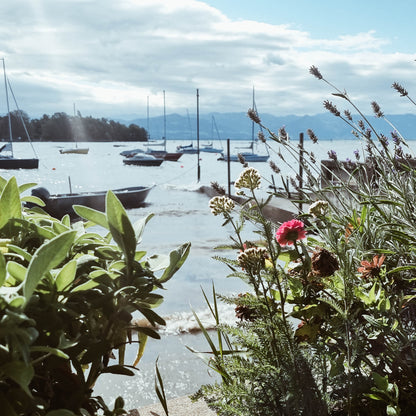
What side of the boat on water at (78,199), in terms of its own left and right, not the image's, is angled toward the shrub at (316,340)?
right

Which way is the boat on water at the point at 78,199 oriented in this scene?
to the viewer's right

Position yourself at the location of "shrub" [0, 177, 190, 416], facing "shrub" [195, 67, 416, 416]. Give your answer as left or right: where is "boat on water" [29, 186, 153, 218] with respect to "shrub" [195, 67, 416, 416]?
left

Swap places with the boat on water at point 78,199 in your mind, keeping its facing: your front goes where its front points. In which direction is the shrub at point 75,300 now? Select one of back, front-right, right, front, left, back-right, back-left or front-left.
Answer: right
